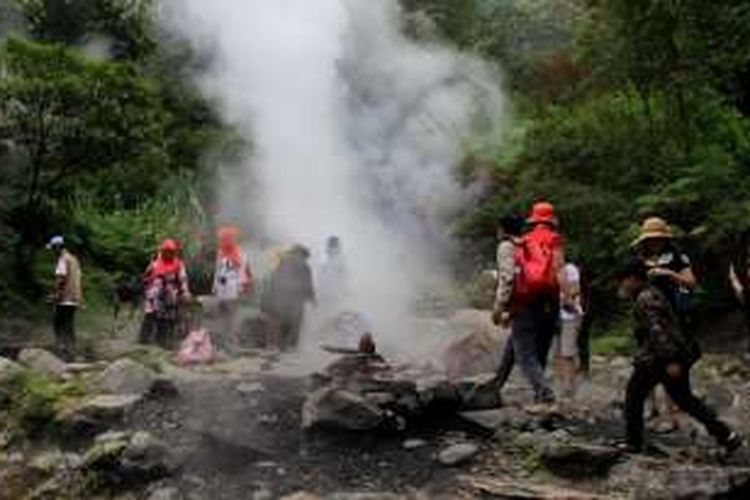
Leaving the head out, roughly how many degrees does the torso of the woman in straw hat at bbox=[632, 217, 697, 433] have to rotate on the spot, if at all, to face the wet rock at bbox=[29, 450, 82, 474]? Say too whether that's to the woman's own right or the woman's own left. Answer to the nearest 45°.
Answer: approximately 45° to the woman's own right

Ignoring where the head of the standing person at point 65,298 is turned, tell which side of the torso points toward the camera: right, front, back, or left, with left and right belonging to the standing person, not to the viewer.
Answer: left

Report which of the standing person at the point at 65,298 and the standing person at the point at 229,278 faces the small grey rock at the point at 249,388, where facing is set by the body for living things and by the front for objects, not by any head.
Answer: the standing person at the point at 229,278

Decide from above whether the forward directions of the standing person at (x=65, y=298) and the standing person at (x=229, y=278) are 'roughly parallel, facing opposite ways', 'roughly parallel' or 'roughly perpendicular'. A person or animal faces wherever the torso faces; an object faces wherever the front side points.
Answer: roughly perpendicular

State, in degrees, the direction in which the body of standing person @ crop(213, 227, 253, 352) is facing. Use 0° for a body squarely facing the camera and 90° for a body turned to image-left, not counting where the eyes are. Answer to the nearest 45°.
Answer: approximately 0°

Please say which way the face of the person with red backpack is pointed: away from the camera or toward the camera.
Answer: away from the camera

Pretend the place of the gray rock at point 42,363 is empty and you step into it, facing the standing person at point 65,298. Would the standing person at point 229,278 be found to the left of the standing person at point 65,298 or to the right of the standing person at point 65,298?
right

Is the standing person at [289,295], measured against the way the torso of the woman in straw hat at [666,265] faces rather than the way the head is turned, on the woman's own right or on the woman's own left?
on the woman's own right
